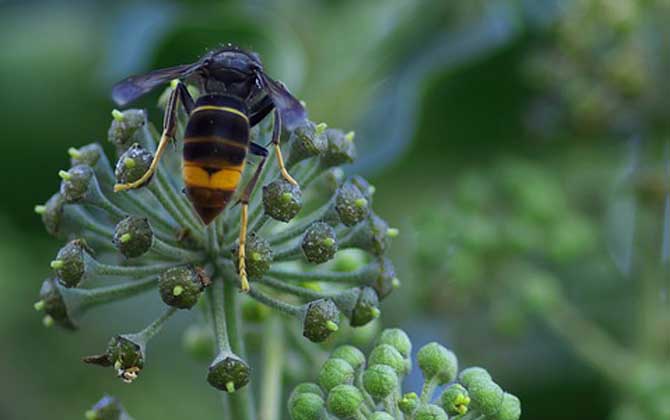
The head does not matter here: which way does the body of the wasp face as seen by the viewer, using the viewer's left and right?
facing away from the viewer

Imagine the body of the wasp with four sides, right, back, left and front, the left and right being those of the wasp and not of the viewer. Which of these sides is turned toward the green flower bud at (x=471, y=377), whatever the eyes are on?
right
